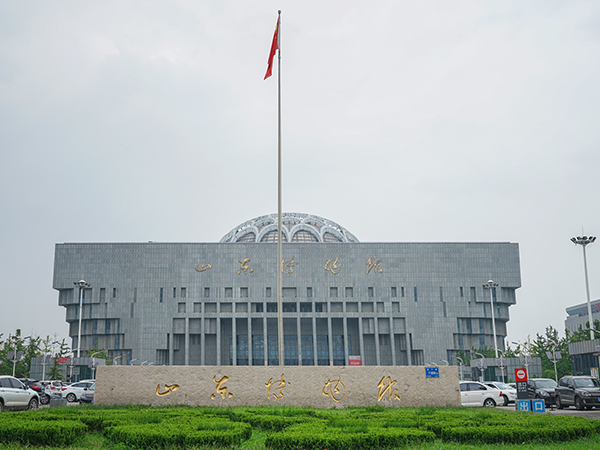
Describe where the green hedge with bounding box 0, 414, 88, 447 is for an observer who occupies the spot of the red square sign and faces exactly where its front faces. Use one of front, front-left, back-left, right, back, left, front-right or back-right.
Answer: front-right

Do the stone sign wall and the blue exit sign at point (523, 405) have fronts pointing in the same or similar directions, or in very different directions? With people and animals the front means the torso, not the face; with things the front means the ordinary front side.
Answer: same or similar directions

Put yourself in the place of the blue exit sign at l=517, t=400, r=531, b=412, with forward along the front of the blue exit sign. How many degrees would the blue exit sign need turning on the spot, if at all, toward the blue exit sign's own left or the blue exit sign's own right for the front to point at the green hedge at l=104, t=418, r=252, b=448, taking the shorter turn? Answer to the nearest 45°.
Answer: approximately 45° to the blue exit sign's own right

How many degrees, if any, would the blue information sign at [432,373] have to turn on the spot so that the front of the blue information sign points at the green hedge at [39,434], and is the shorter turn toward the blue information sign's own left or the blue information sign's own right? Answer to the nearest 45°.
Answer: approximately 45° to the blue information sign's own right

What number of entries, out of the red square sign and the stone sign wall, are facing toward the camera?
2

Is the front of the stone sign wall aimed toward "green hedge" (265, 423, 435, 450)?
yes

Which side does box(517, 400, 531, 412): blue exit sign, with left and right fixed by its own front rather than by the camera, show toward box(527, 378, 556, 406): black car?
back

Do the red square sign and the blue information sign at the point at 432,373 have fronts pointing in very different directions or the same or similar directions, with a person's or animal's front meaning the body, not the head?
same or similar directions

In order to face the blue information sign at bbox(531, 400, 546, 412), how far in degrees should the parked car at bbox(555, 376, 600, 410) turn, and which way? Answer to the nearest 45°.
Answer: approximately 45° to its right

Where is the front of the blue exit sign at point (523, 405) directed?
toward the camera

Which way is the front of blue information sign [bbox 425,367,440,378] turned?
toward the camera

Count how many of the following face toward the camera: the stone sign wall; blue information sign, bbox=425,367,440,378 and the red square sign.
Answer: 3

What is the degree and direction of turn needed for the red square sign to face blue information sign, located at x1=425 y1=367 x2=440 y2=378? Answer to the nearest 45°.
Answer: approximately 135° to its right

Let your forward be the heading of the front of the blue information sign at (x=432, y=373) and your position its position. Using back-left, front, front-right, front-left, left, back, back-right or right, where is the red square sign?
front-left

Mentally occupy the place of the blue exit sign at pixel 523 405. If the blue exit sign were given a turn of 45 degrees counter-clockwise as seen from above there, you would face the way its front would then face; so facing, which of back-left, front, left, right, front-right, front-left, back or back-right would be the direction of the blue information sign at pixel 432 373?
back

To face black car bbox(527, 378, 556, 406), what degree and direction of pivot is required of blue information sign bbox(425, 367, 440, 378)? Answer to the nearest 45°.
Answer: approximately 135° to its left
